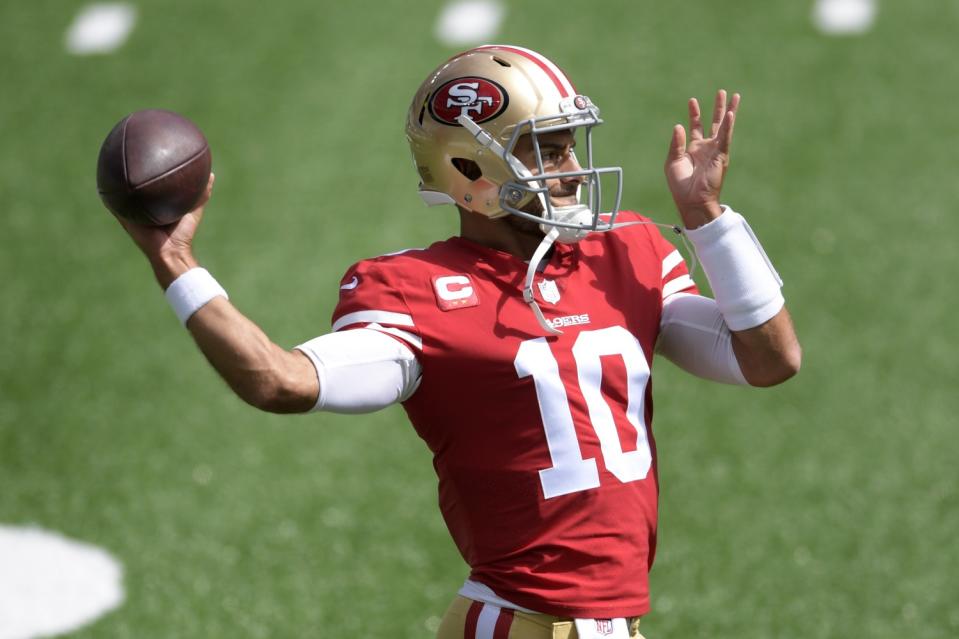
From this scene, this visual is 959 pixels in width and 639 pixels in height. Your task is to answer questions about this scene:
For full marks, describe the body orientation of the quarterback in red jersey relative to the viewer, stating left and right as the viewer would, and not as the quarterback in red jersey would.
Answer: facing the viewer and to the right of the viewer

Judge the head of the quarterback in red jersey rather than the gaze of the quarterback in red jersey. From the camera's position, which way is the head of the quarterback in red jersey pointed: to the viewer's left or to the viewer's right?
to the viewer's right
